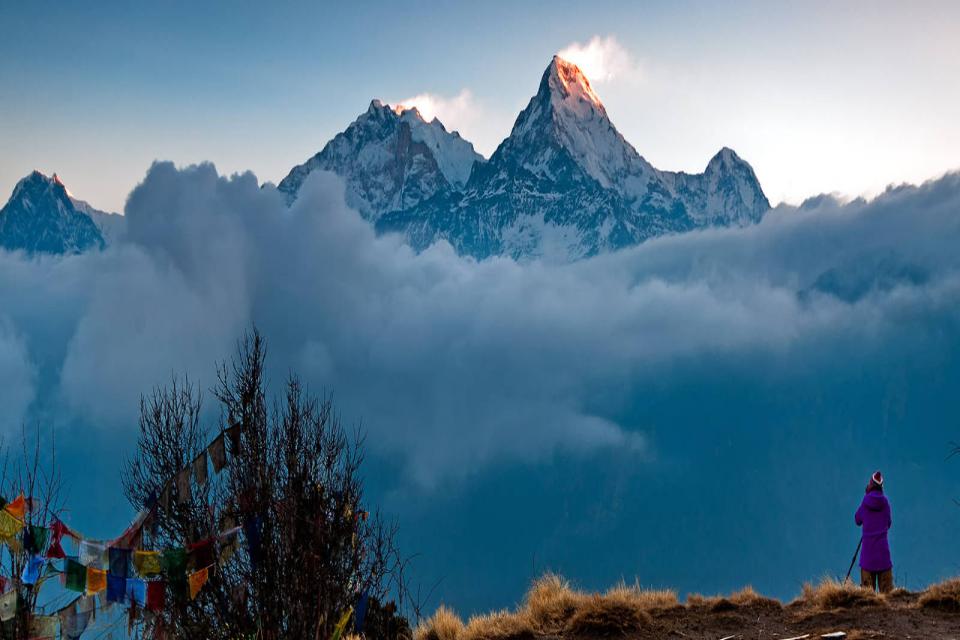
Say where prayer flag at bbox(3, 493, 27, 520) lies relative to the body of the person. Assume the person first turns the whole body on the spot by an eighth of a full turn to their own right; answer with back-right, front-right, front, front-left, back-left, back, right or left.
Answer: back

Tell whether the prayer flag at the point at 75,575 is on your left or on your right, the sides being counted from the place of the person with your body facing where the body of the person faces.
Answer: on your left

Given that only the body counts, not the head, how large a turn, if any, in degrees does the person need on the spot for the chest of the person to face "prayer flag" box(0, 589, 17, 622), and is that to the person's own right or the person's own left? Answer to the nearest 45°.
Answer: approximately 135° to the person's own left

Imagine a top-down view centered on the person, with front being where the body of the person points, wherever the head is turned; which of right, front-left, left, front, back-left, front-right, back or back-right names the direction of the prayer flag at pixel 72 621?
back-left

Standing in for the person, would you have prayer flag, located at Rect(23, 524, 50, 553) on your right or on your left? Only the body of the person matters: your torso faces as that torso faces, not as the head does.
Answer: on your left

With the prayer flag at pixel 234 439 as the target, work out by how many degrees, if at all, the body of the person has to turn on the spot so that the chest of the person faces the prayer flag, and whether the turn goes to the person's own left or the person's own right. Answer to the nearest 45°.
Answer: approximately 135° to the person's own left

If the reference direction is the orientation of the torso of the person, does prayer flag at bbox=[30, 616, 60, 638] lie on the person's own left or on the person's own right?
on the person's own left

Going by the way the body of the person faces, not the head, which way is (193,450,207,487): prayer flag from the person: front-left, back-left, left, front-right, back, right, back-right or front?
back-left

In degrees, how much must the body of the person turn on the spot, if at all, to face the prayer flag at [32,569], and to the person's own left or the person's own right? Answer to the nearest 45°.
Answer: approximately 135° to the person's own left

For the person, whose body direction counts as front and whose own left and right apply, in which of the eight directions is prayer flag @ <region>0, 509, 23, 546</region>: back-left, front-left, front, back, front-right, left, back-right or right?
back-left

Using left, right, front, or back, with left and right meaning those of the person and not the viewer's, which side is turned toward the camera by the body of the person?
back

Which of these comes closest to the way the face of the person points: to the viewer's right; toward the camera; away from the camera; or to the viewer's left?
away from the camera
